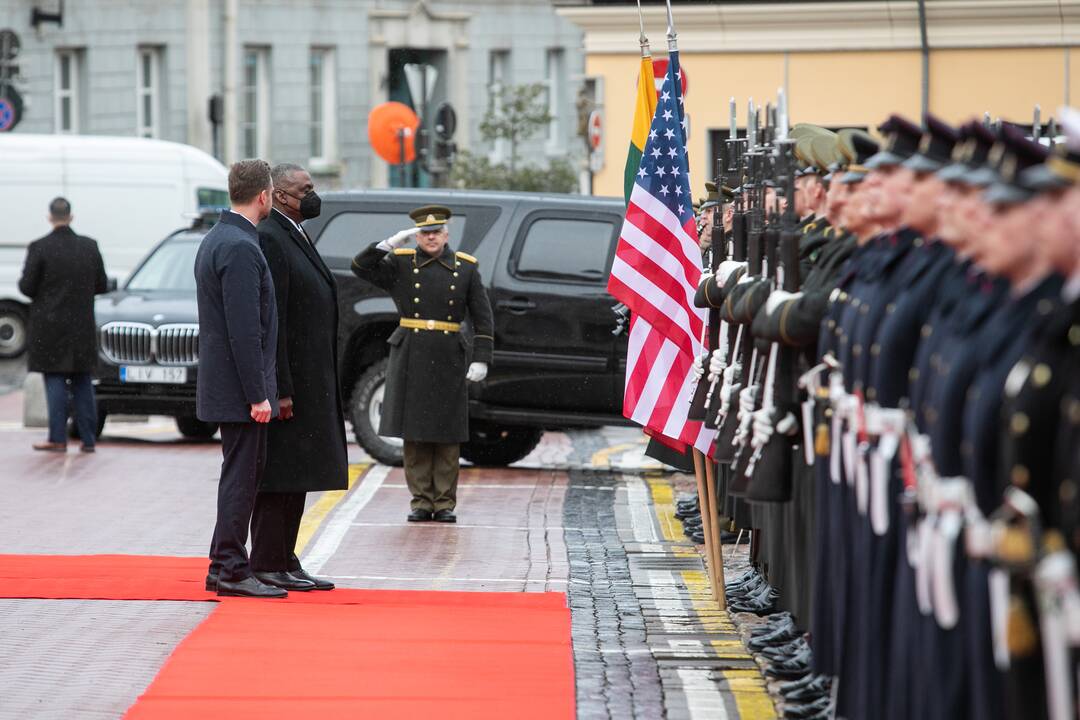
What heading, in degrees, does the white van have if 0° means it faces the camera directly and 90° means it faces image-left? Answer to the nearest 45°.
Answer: approximately 270°

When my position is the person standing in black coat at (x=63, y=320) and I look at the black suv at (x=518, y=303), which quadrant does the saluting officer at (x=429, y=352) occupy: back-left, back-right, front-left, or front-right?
front-right

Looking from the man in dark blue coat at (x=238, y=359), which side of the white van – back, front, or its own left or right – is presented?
right

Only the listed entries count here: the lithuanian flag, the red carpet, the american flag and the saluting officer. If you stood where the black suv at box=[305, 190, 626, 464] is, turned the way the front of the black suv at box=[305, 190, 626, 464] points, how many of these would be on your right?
4

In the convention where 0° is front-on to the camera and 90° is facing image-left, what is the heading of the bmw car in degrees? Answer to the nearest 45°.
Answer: approximately 45°

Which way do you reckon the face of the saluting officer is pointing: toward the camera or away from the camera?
toward the camera

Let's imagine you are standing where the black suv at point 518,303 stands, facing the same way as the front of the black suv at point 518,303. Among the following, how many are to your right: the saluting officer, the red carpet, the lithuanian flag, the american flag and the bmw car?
4

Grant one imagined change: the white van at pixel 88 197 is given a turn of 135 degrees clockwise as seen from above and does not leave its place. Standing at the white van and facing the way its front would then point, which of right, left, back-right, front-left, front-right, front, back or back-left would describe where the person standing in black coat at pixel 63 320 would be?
front-left

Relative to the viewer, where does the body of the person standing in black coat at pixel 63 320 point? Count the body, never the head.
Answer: away from the camera

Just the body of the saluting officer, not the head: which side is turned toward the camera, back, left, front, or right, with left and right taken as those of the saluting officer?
front

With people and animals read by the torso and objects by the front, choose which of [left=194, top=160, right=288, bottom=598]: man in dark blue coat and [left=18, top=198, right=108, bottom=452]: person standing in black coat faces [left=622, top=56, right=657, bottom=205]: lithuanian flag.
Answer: the man in dark blue coat

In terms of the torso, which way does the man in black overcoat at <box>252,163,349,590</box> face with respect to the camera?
to the viewer's right
